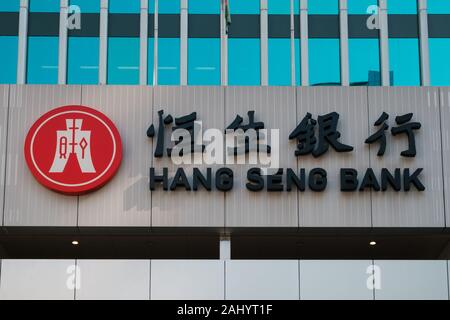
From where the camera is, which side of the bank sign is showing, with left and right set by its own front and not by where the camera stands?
front
